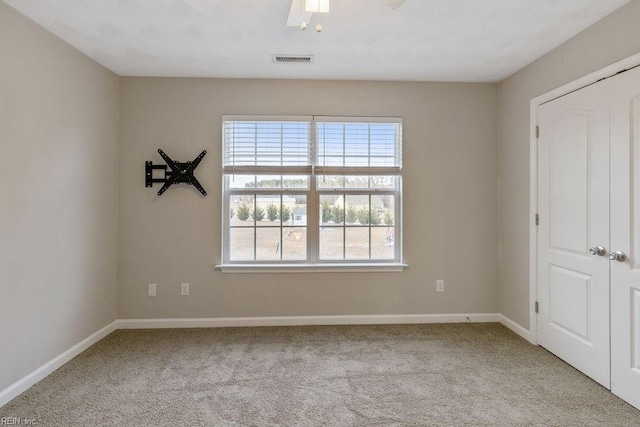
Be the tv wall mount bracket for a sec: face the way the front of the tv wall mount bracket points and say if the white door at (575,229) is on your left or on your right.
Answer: on your left

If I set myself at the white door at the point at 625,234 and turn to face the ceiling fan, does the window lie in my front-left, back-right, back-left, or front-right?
front-right

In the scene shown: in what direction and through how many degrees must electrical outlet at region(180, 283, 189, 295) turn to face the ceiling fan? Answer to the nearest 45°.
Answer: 0° — it already faces it

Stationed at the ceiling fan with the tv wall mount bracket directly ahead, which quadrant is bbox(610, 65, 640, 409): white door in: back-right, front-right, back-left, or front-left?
back-right

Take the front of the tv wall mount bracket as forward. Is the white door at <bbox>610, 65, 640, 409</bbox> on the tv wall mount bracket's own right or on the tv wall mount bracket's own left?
on the tv wall mount bracket's own left

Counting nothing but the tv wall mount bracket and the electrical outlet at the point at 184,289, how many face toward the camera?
2

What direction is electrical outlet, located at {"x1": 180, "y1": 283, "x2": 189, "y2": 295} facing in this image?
toward the camera

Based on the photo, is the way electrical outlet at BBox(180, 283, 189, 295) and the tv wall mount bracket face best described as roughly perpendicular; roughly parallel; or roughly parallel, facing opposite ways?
roughly parallel

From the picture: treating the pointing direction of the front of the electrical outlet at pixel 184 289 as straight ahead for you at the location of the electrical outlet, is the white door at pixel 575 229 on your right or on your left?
on your left
